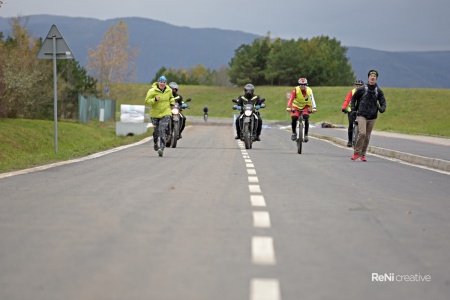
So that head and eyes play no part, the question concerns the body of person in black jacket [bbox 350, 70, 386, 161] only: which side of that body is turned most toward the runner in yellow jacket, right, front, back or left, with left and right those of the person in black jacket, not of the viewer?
right

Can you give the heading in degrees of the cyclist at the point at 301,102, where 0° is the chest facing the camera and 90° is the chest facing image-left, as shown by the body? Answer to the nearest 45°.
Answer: approximately 0°

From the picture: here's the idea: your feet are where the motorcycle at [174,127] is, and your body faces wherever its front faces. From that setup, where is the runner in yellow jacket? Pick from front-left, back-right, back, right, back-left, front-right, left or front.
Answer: front

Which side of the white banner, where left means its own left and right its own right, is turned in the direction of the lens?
front

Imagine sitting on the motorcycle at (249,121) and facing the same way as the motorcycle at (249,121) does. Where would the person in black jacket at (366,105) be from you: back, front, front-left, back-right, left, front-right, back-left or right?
front-left

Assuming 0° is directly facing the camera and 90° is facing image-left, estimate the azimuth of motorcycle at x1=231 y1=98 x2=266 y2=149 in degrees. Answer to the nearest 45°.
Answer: approximately 0°

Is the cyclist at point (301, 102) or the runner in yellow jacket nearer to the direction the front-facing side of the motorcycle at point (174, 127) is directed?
the runner in yellow jacket

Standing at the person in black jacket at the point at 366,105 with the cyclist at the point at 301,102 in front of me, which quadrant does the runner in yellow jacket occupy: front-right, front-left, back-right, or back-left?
front-left

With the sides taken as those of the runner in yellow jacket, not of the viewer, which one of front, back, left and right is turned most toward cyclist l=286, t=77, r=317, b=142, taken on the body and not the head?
left

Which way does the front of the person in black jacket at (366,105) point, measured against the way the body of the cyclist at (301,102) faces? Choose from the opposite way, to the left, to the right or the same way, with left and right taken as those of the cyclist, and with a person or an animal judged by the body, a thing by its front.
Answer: the same way

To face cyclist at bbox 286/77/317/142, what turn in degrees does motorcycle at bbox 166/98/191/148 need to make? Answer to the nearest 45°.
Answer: approximately 90° to its left

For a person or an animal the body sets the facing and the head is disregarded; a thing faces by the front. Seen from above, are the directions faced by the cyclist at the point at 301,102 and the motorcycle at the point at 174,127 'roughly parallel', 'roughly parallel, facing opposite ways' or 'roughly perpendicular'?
roughly parallel

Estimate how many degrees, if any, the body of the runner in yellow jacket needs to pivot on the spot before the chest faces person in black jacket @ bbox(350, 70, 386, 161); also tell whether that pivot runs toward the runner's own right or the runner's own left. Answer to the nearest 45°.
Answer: approximately 90° to the runner's own left
